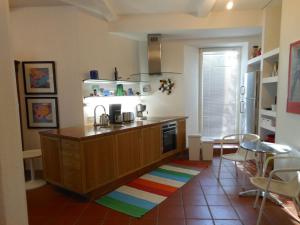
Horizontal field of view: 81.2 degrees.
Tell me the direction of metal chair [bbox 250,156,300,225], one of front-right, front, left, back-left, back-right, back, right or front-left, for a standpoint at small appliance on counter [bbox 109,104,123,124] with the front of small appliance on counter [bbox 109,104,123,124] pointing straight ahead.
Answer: front

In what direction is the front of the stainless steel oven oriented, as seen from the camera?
facing the viewer and to the right of the viewer

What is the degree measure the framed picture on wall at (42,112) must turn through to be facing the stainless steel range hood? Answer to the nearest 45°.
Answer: approximately 90° to its left

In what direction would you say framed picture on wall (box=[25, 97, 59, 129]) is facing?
toward the camera

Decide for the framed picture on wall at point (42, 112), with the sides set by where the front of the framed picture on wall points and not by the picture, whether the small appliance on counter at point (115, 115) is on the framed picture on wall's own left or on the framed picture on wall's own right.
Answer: on the framed picture on wall's own left

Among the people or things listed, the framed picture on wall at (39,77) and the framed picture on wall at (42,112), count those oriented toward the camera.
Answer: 2
